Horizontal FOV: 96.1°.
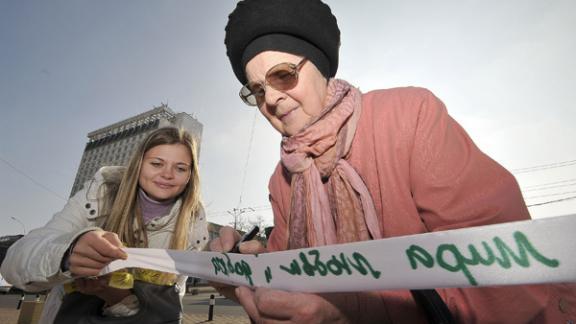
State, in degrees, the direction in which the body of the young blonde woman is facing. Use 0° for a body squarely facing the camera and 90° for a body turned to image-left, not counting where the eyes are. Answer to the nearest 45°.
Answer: approximately 0°

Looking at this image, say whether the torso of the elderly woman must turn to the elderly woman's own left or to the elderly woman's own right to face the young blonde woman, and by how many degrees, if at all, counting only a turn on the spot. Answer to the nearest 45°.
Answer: approximately 45° to the elderly woman's own right

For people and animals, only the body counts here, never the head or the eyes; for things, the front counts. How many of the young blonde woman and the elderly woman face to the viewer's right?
0

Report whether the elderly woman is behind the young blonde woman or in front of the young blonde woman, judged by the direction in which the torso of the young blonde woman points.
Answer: in front

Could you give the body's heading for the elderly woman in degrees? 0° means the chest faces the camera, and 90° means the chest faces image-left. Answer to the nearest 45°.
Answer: approximately 45°

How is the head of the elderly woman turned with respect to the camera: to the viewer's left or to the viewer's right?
to the viewer's left
